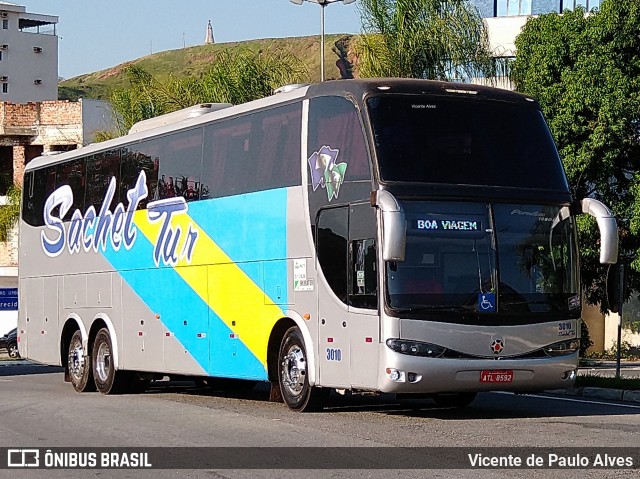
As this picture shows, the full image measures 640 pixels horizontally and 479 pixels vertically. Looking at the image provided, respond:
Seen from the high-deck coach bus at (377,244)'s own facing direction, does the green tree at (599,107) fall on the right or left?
on its left

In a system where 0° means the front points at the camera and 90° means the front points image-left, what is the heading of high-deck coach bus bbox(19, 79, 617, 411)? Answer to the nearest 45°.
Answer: approximately 315°

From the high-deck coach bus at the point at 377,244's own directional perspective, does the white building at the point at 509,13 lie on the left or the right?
on its left

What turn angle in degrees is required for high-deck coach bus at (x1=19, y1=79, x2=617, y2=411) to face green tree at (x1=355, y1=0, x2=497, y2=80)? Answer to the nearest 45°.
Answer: approximately 135° to its left
